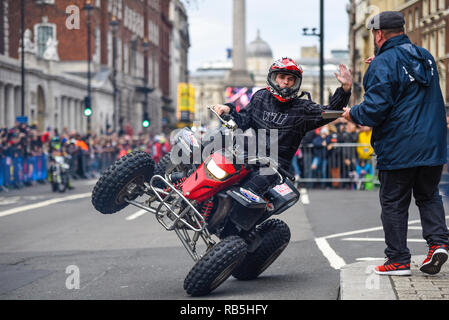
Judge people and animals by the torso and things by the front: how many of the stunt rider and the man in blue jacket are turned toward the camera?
1

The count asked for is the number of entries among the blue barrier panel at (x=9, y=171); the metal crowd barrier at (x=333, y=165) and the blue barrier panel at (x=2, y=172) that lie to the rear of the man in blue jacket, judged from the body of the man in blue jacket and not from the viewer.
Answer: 0

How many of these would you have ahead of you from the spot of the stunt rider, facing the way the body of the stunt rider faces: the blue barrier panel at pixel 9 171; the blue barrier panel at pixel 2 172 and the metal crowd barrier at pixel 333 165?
0

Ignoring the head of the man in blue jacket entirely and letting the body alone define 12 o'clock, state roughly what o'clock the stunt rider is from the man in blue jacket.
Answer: The stunt rider is roughly at 11 o'clock from the man in blue jacket.

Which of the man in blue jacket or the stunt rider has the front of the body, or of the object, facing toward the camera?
the stunt rider

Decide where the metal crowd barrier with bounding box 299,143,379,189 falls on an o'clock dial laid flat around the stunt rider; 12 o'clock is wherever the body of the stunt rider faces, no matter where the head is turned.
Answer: The metal crowd barrier is roughly at 6 o'clock from the stunt rider.

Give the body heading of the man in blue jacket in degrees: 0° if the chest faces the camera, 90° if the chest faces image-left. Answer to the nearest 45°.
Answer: approximately 135°

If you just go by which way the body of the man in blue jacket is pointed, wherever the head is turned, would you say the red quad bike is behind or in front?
in front

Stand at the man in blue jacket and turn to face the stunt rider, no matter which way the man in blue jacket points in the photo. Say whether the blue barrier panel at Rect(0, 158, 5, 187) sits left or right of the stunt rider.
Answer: right

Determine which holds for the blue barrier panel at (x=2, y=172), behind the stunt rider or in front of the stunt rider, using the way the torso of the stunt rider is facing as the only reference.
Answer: behind

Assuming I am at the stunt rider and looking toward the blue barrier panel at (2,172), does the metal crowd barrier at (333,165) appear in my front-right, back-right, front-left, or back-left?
front-right

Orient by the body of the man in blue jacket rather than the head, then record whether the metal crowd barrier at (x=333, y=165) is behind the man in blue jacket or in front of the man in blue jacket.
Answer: in front

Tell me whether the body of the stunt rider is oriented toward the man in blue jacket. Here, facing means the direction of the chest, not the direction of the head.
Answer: no

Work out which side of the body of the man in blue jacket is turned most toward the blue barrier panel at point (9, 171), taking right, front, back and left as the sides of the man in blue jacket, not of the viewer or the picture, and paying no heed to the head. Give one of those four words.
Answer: front

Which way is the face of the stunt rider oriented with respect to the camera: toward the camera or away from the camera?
toward the camera

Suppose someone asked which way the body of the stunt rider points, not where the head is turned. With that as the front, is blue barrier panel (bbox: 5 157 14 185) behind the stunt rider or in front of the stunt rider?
behind

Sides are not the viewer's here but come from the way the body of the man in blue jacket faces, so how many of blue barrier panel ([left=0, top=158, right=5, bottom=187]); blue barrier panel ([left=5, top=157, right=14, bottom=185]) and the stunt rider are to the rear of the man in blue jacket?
0

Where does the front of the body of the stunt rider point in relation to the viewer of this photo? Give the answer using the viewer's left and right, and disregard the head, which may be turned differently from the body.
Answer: facing the viewer
